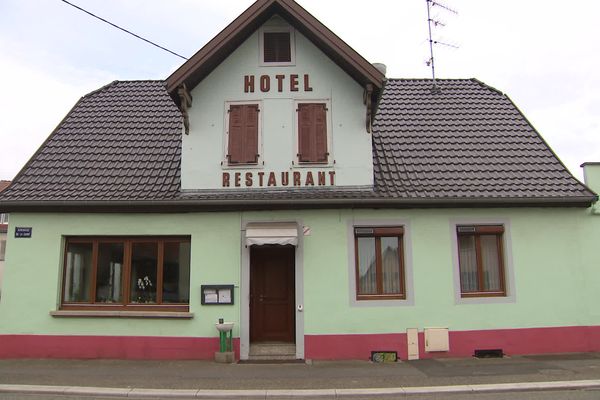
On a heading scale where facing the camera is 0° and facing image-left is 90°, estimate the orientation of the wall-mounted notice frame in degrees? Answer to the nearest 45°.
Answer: approximately 0°
